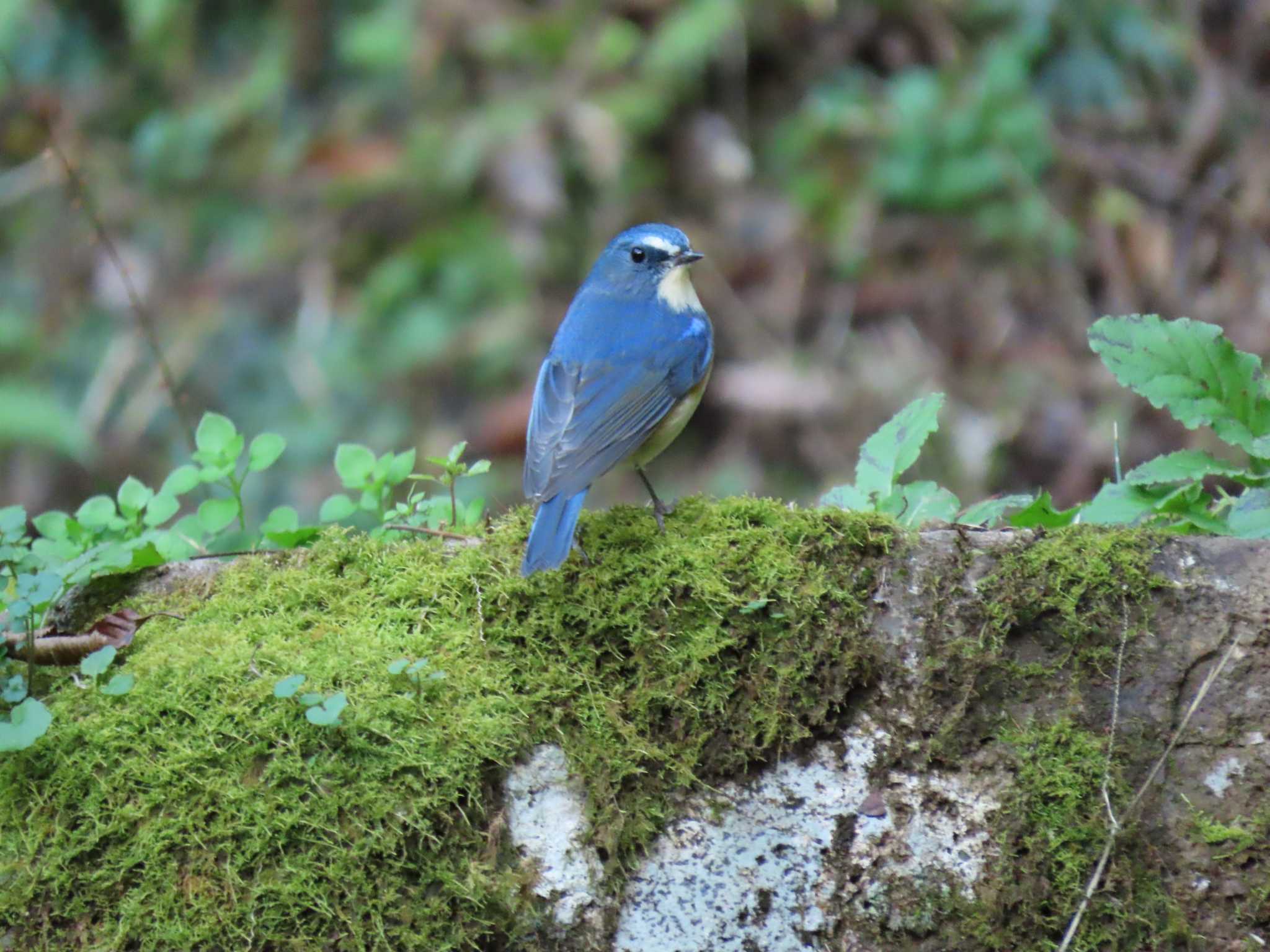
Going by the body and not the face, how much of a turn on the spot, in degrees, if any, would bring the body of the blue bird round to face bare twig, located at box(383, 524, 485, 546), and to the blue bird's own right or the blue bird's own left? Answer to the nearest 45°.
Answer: approximately 180°

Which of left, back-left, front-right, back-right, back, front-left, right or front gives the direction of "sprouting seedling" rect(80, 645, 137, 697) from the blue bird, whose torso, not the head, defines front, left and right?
back

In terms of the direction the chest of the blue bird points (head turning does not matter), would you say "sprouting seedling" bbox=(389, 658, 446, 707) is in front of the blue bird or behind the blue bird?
behind

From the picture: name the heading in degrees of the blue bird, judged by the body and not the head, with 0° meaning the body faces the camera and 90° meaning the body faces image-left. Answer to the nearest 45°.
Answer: approximately 225°

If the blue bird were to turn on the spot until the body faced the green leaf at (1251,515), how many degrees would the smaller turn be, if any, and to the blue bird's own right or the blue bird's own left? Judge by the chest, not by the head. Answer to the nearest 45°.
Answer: approximately 90° to the blue bird's own right

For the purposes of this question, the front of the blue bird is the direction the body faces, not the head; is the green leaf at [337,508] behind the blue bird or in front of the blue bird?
behind

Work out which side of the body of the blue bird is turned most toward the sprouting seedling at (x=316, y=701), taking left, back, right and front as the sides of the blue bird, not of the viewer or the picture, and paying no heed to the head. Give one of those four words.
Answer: back
